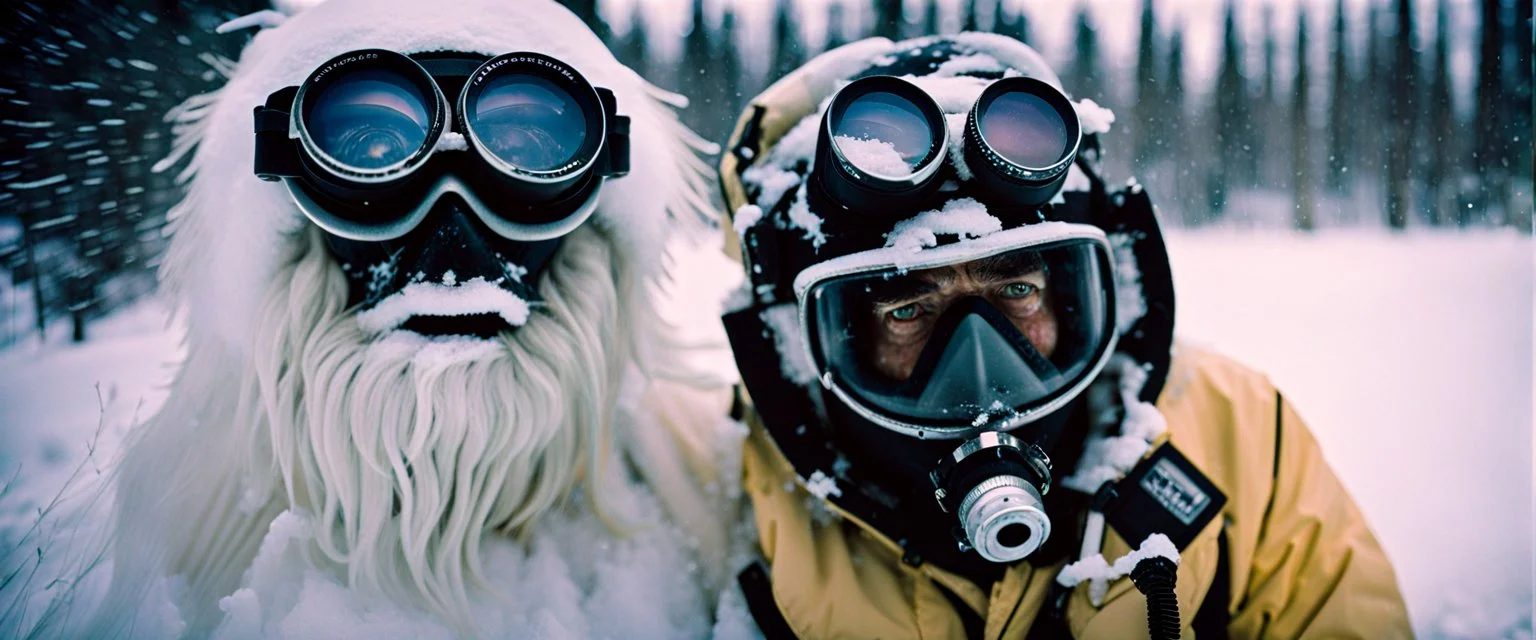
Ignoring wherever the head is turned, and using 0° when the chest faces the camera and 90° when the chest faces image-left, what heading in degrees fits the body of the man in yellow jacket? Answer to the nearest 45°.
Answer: approximately 0°

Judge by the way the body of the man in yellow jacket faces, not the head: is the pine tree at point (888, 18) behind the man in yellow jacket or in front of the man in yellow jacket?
behind

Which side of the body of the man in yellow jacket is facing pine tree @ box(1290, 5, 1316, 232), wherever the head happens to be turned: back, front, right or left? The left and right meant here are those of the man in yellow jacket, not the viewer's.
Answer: back

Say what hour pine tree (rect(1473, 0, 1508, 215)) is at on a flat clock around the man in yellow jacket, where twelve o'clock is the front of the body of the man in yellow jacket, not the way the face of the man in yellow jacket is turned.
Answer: The pine tree is roughly at 7 o'clock from the man in yellow jacket.

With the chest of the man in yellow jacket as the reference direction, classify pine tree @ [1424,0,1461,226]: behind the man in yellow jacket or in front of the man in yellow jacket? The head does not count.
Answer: behind

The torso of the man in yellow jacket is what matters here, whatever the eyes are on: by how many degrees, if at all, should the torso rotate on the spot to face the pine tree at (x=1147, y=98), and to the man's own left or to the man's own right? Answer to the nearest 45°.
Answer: approximately 180°

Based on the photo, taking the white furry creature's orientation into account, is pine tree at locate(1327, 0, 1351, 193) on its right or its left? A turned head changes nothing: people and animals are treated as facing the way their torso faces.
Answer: on its left

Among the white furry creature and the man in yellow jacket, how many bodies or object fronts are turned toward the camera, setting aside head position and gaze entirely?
2

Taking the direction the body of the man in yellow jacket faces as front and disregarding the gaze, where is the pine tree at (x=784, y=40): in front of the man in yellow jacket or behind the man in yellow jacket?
behind

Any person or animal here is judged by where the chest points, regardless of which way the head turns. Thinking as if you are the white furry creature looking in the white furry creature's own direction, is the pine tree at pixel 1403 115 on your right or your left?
on your left
